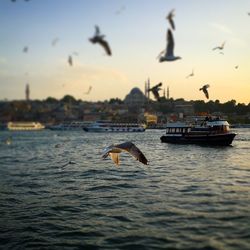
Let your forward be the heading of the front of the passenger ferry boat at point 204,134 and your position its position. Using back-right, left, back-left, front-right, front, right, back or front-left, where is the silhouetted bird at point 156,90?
right
